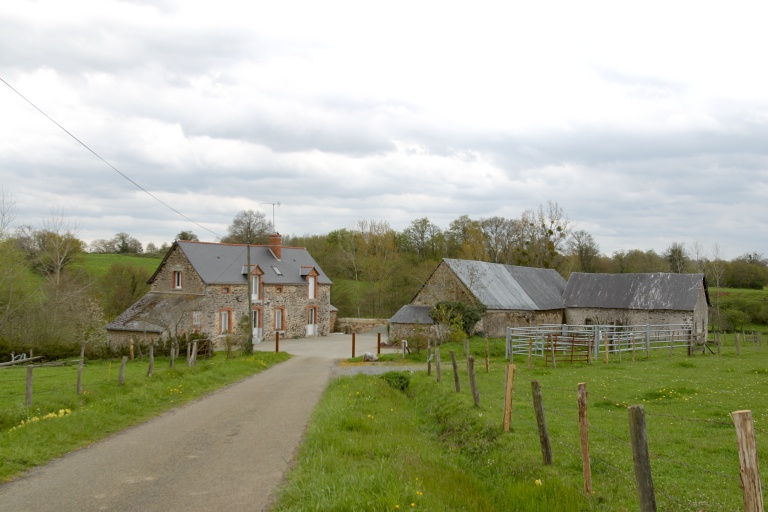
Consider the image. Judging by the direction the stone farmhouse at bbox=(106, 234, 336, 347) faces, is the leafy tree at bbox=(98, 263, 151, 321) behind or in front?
behind

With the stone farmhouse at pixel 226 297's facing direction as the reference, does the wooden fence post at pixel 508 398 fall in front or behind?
in front

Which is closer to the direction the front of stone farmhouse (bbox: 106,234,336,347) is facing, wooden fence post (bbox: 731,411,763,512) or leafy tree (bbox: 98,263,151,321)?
the wooden fence post

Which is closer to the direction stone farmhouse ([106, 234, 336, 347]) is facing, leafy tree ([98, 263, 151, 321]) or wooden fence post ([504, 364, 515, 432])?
the wooden fence post

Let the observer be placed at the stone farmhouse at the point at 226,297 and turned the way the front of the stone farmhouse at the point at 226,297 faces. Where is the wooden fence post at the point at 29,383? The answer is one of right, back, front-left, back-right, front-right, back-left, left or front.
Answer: front-right

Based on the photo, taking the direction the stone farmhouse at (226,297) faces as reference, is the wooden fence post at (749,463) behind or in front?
in front

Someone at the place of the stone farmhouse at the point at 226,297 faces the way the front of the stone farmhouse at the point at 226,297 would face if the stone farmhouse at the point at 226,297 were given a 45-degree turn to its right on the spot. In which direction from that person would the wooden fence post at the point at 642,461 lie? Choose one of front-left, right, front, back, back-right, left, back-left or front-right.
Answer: front
